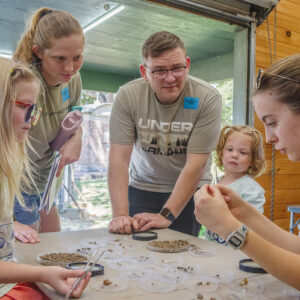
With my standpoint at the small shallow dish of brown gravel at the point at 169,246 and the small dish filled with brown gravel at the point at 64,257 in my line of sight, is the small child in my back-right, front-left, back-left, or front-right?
back-right

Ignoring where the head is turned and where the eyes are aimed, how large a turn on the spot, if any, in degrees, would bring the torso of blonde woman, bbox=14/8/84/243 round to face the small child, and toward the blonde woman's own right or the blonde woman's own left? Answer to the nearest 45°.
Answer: approximately 45° to the blonde woman's own left

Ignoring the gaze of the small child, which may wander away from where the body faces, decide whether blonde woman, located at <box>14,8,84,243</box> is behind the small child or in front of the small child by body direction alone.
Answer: in front

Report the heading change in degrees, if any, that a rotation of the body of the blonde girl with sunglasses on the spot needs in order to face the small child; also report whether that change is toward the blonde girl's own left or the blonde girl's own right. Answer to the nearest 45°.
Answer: approximately 45° to the blonde girl's own left

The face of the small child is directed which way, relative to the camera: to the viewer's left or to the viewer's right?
to the viewer's left

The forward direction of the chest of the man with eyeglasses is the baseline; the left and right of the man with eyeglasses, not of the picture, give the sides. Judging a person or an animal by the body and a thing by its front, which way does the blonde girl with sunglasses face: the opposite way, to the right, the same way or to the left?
to the left

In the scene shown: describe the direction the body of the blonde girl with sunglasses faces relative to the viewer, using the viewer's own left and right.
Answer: facing to the right of the viewer

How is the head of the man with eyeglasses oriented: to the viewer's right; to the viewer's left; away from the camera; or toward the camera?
toward the camera

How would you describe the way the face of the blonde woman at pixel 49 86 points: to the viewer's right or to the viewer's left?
to the viewer's right

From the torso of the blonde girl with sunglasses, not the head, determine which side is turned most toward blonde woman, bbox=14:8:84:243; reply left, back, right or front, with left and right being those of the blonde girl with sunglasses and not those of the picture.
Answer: left

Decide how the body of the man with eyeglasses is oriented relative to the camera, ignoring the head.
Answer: toward the camera

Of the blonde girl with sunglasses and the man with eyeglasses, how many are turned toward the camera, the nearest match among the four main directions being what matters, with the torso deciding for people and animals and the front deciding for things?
1

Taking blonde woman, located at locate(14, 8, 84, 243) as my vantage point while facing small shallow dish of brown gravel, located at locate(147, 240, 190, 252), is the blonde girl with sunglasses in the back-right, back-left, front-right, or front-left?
front-right

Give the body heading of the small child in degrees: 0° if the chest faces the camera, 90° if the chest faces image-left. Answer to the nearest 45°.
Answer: approximately 45°

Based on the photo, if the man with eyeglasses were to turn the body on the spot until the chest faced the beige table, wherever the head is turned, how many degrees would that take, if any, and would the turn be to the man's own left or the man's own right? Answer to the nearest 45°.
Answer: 0° — they already face it

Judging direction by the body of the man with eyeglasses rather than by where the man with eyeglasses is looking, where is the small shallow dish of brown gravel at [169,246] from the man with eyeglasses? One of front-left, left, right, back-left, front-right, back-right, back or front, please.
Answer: front
